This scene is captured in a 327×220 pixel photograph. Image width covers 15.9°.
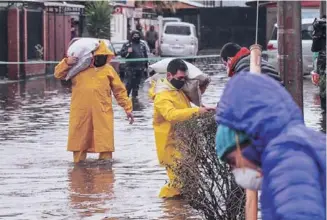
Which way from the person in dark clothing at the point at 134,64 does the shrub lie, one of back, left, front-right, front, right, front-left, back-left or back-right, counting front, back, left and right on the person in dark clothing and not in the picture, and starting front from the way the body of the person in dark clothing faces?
front

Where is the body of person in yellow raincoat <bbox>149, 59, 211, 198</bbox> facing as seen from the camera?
to the viewer's right

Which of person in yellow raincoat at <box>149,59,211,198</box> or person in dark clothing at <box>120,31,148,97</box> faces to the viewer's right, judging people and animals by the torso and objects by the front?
the person in yellow raincoat

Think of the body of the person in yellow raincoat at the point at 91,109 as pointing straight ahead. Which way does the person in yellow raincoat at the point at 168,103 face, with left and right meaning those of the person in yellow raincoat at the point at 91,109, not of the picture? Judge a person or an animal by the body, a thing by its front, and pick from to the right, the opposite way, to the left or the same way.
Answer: to the left

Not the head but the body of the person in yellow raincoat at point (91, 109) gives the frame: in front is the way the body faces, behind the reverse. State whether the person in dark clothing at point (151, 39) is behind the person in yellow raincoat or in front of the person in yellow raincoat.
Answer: behind

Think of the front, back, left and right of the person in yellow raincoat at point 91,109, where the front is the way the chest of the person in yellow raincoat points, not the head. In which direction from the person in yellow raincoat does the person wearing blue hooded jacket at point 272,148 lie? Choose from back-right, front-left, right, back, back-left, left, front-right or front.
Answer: front

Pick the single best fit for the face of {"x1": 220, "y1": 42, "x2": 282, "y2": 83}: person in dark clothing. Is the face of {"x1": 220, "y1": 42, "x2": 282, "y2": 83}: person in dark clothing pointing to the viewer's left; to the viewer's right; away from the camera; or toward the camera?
to the viewer's left

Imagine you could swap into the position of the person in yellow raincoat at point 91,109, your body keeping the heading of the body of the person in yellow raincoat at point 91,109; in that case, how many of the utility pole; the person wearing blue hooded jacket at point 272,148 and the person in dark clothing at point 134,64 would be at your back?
1

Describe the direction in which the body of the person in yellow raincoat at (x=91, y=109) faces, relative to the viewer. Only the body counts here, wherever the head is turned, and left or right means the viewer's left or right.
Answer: facing the viewer

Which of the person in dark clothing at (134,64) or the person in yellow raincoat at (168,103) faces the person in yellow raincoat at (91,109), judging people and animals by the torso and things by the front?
the person in dark clothing

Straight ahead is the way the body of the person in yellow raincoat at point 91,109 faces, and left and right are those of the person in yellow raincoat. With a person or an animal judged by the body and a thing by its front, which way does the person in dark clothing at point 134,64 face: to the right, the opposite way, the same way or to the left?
the same way

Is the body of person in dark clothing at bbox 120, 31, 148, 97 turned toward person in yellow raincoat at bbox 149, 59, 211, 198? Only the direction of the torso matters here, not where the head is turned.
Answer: yes

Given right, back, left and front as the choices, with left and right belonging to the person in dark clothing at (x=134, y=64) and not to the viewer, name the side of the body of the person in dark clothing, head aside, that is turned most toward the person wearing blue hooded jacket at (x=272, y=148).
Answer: front

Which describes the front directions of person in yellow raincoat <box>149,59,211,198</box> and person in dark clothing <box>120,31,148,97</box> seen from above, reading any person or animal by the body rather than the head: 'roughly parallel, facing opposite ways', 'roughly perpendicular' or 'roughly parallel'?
roughly perpendicular
